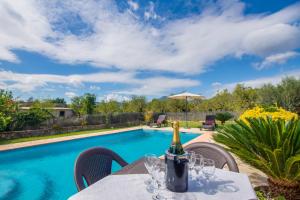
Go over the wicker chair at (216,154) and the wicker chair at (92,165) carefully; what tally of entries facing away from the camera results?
0

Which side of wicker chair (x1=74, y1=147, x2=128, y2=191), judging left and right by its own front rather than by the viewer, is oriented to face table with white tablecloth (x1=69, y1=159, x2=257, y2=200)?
front

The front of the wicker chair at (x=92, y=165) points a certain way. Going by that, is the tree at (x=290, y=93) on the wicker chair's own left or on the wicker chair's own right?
on the wicker chair's own left

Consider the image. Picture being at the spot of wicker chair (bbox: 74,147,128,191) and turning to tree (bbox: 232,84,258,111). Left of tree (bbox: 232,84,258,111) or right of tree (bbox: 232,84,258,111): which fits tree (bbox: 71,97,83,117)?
left

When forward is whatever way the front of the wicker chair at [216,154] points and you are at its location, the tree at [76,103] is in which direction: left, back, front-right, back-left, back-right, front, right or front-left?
right

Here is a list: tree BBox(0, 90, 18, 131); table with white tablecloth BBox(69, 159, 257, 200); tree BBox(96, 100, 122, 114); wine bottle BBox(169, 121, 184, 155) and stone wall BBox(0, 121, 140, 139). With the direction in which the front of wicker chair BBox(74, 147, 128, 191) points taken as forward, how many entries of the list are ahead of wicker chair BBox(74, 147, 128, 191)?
2

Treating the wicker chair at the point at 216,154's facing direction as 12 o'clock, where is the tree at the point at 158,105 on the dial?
The tree is roughly at 4 o'clock from the wicker chair.

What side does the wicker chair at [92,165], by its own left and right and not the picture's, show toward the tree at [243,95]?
left

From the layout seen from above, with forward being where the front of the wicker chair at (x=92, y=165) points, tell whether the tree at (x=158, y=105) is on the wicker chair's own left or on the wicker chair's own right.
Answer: on the wicker chair's own left

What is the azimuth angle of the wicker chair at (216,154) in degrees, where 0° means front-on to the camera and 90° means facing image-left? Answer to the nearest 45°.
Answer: approximately 45°

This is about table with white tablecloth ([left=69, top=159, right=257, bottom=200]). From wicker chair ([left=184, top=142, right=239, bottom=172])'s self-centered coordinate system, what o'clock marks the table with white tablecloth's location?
The table with white tablecloth is roughly at 11 o'clock from the wicker chair.

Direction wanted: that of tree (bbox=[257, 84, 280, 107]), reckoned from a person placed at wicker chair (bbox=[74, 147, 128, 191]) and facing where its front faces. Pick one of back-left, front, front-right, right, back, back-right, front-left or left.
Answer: left

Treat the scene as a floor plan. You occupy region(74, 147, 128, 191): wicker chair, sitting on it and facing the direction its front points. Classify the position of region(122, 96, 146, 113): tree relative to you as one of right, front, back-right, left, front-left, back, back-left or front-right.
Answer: back-left

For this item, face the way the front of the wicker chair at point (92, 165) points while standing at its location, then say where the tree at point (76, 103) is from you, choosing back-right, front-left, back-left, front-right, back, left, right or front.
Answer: back-left

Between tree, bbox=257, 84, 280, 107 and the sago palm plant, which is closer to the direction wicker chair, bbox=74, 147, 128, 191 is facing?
the sago palm plant

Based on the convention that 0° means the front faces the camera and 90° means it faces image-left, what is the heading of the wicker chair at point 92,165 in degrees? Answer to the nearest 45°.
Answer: approximately 315°
